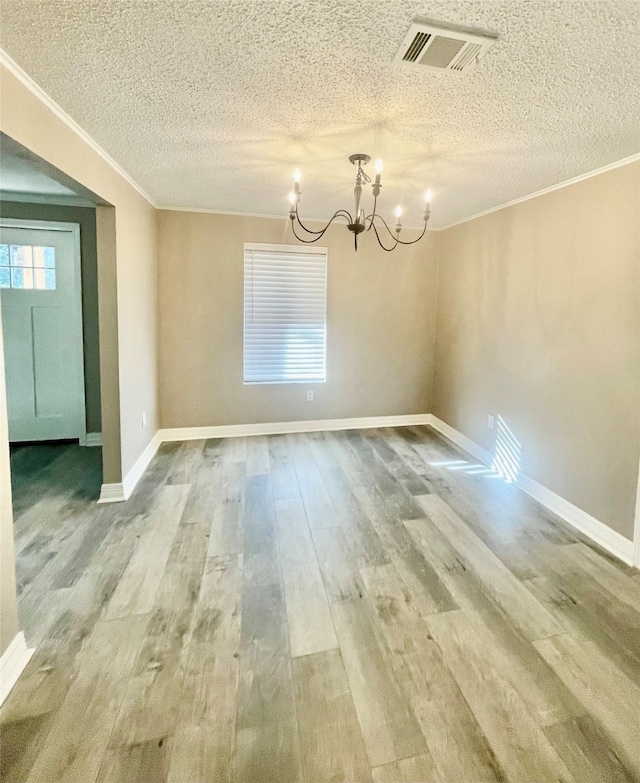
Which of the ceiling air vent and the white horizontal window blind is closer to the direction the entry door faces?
the ceiling air vent

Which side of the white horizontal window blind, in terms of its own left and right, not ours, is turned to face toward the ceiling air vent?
front

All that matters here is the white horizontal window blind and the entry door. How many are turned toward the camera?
2

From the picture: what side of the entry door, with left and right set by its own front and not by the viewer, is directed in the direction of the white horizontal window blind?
left

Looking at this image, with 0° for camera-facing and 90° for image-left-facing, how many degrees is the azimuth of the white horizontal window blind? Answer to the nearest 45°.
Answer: approximately 0°

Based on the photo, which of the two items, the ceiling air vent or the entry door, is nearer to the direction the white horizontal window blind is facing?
the ceiling air vent

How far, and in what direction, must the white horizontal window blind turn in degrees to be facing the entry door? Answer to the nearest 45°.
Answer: approximately 90° to its right
